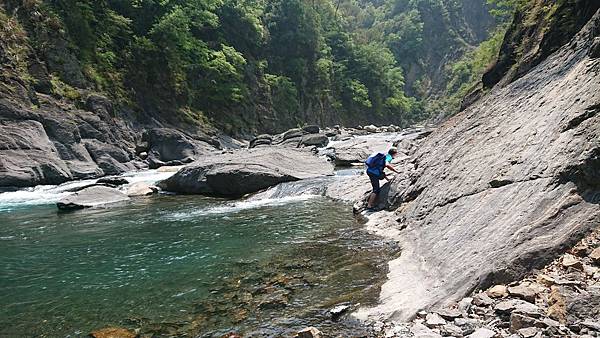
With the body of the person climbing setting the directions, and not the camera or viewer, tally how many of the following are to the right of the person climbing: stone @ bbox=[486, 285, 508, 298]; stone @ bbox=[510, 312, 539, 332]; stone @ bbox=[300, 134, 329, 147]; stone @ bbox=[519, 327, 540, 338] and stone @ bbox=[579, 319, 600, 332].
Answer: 4

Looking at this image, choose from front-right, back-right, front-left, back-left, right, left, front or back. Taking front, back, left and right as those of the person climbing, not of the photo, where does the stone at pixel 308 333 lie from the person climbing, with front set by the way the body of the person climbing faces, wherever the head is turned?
right

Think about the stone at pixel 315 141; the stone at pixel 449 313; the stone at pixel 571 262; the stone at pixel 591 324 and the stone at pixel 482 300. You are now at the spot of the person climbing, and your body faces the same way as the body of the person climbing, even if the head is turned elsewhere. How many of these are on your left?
1

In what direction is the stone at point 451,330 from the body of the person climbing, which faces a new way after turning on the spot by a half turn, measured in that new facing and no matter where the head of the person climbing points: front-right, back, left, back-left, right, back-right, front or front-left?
left

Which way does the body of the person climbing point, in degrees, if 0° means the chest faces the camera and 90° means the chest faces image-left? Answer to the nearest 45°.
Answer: approximately 270°

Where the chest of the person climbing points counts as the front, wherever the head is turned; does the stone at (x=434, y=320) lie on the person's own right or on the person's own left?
on the person's own right

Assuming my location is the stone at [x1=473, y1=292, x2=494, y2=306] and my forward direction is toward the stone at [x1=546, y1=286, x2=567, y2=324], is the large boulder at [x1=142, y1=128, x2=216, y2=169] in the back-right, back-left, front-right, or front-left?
back-left

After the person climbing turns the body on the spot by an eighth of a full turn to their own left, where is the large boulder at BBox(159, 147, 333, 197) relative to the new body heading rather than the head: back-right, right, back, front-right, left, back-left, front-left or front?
left

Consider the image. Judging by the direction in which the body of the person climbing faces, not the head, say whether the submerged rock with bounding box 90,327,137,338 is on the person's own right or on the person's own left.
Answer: on the person's own right

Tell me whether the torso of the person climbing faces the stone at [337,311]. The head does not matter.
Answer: no

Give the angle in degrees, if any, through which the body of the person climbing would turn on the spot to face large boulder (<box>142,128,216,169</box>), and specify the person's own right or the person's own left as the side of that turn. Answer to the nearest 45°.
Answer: approximately 135° to the person's own left

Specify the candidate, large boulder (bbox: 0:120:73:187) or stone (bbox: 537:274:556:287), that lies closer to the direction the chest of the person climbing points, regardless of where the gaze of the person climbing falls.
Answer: the stone

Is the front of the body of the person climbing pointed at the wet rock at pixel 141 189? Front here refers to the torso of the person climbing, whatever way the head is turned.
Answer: no

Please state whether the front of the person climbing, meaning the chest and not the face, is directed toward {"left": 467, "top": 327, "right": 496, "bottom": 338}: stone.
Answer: no

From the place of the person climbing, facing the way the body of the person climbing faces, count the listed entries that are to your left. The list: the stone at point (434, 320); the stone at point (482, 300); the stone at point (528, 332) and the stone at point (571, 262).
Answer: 0

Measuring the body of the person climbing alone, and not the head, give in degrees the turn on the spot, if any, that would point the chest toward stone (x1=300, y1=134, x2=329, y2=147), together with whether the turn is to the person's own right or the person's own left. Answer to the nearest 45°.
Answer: approximately 90° to the person's own left

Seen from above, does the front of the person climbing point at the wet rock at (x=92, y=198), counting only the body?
no

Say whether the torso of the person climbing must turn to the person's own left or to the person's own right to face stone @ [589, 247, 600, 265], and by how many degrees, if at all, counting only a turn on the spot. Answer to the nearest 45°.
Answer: approximately 90° to the person's own right
